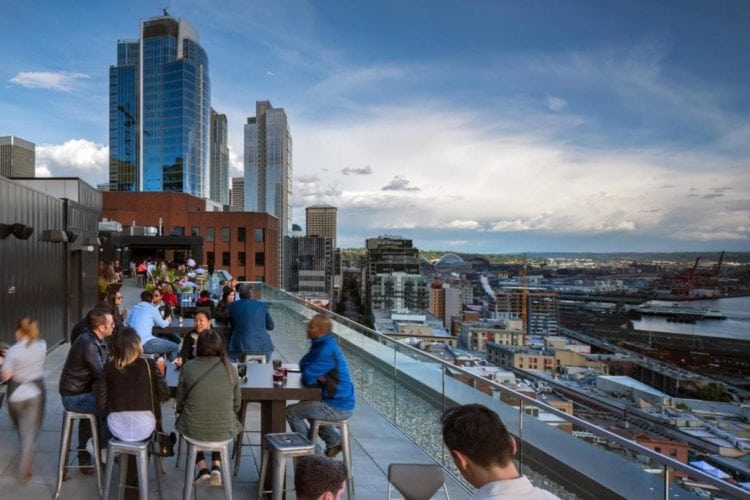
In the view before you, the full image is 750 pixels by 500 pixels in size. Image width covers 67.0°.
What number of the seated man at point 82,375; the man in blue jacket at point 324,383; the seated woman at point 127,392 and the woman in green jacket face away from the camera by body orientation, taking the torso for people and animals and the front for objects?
2

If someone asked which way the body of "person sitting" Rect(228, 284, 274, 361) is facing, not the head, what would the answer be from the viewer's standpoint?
away from the camera

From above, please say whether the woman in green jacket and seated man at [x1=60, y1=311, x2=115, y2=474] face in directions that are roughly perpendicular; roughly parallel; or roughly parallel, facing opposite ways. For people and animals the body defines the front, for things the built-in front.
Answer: roughly perpendicular

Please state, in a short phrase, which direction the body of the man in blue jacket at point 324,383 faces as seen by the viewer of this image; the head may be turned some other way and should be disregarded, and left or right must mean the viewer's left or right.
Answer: facing to the left of the viewer

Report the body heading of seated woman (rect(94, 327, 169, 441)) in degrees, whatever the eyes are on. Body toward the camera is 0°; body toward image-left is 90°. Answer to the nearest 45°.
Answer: approximately 180°

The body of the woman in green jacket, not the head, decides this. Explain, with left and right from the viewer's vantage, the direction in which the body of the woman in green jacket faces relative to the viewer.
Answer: facing away from the viewer

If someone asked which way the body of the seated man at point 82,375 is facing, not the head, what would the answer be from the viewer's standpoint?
to the viewer's right

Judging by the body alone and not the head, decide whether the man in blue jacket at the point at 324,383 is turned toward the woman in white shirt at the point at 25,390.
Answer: yes
